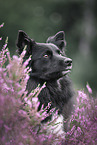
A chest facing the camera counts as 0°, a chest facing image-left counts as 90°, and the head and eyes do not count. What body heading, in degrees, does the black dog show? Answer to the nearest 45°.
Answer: approximately 315°
